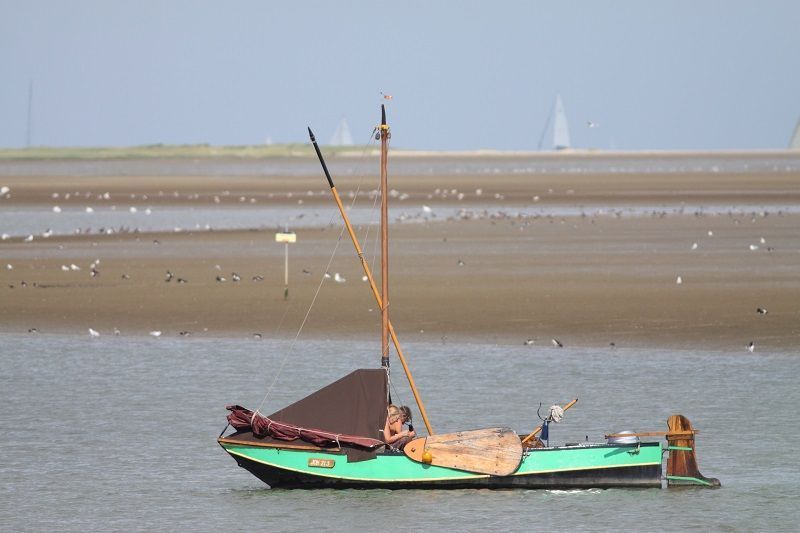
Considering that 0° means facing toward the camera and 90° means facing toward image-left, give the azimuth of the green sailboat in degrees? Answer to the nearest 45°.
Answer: approximately 90°
